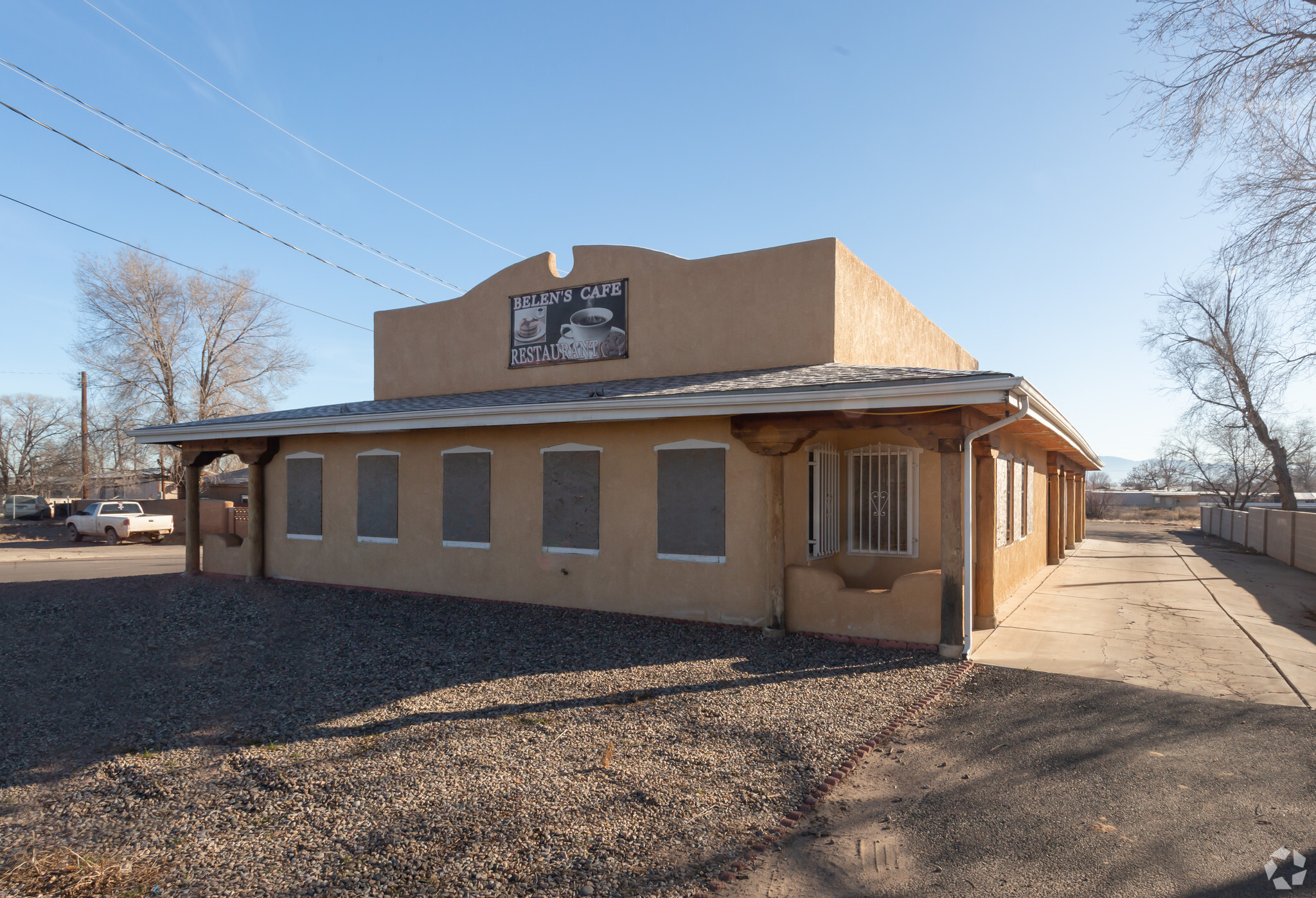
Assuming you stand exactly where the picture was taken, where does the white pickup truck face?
facing away from the viewer and to the left of the viewer

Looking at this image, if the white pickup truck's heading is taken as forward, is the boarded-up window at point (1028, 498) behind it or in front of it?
behind

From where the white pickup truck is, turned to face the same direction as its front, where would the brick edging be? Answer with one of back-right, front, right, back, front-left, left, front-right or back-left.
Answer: back-left

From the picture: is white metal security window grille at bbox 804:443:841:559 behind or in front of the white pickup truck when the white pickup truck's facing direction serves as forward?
behind

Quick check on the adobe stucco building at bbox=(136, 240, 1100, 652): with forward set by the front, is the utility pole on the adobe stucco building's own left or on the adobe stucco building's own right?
on the adobe stucco building's own right

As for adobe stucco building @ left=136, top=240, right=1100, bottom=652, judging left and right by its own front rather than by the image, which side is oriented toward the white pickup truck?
right

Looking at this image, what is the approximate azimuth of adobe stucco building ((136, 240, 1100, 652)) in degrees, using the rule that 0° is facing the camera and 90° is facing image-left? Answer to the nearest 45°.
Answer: approximately 45°

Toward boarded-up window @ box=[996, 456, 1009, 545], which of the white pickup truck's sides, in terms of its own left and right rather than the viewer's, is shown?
back

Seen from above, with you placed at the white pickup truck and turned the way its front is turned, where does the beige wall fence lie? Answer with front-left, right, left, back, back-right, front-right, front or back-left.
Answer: back
